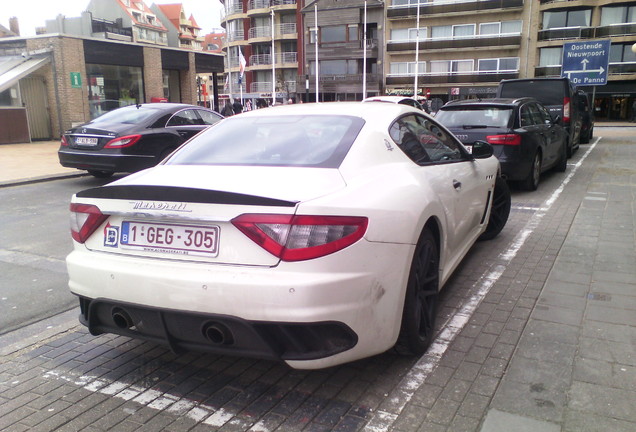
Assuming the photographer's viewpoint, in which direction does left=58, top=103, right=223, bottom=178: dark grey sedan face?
facing away from the viewer and to the right of the viewer

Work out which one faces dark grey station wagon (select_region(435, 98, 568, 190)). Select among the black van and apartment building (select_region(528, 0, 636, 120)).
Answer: the apartment building

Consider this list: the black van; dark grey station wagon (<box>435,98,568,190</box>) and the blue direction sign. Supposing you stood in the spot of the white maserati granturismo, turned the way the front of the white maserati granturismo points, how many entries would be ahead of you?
3

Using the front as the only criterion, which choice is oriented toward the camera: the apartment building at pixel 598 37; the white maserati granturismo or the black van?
the apartment building

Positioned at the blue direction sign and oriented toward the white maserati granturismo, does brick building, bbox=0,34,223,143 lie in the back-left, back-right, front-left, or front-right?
front-right

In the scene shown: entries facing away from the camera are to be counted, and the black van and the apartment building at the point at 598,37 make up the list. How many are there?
1

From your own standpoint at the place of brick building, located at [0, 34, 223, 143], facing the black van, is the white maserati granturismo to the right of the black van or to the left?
right

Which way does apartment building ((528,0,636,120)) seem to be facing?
toward the camera

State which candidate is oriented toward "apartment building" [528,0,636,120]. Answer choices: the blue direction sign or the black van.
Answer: the black van

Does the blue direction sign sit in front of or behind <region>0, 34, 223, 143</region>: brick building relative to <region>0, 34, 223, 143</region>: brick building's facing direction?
in front

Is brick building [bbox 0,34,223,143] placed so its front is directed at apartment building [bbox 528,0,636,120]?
no

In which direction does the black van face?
away from the camera

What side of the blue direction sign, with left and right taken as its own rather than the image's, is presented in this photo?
front

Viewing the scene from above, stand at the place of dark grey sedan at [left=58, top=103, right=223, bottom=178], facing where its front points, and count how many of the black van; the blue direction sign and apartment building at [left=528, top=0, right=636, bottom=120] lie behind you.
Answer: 0

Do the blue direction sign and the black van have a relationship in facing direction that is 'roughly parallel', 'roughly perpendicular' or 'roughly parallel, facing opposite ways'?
roughly parallel, facing opposite ways

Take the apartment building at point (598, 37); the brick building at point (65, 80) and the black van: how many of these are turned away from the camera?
1

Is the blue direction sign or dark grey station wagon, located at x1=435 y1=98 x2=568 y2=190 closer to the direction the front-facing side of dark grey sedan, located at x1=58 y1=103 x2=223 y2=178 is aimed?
the blue direction sign

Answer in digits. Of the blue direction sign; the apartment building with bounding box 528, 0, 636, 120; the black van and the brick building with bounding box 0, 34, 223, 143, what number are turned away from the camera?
1

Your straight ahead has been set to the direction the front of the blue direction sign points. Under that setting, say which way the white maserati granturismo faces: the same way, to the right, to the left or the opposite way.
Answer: the opposite way

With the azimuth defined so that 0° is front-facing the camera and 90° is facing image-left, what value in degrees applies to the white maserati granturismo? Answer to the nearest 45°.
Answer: approximately 225°
